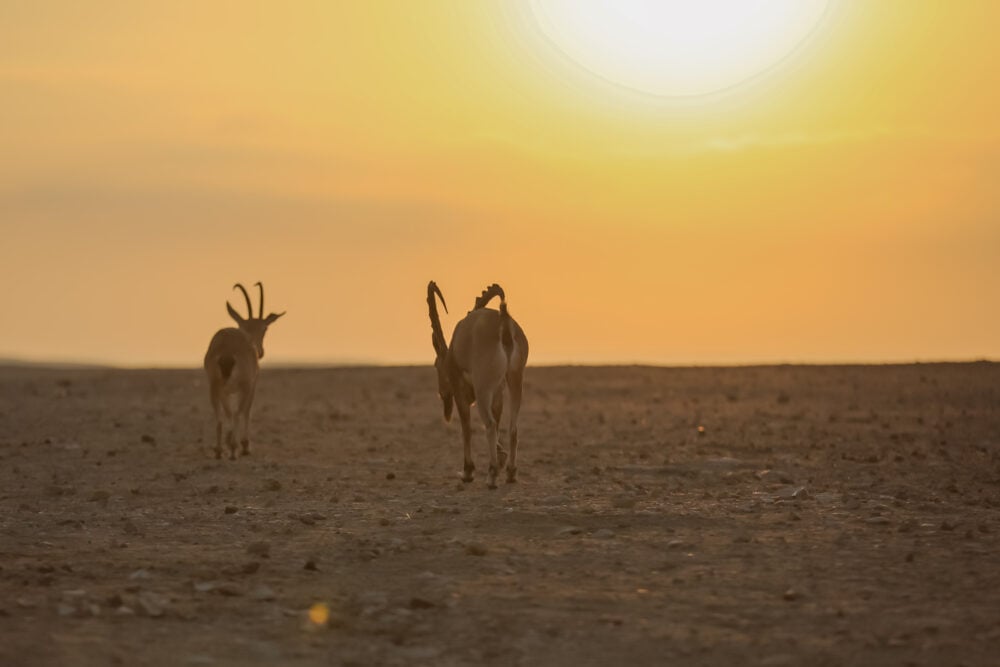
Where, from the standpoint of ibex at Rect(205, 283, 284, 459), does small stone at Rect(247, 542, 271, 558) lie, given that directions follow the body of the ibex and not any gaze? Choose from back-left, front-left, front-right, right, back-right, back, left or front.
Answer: back-right

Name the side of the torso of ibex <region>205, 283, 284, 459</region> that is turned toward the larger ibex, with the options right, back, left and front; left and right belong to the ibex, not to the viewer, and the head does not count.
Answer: back

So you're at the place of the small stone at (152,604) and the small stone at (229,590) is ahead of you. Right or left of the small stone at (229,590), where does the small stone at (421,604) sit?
right

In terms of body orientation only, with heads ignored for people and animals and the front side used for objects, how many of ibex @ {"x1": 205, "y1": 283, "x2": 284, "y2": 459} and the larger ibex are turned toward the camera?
0

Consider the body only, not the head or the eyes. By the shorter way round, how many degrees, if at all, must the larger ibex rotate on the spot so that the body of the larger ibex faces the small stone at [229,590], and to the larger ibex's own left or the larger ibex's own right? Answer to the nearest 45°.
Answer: approximately 135° to the larger ibex's own left

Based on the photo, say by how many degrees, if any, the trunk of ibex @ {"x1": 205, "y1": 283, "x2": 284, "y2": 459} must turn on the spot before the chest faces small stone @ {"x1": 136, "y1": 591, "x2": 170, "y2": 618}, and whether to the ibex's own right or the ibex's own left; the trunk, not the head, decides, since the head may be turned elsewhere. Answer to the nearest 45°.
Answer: approximately 135° to the ibex's own right

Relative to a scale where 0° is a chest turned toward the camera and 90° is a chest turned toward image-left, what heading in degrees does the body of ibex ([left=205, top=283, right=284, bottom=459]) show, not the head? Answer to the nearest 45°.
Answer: approximately 225°

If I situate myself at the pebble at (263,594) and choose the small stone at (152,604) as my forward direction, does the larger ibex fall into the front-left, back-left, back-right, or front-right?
back-right

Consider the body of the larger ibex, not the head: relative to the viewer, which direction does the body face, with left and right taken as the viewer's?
facing away from the viewer and to the left of the viewer
